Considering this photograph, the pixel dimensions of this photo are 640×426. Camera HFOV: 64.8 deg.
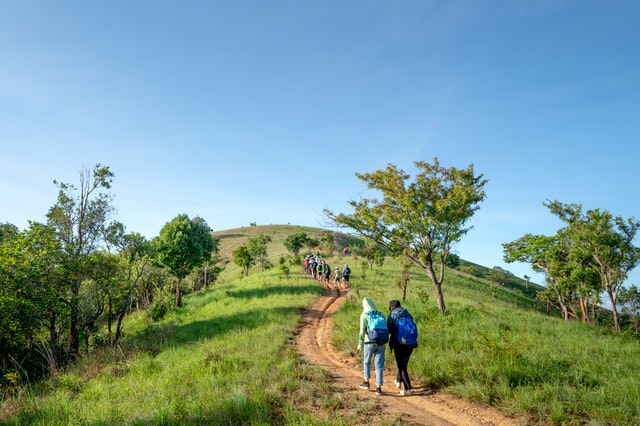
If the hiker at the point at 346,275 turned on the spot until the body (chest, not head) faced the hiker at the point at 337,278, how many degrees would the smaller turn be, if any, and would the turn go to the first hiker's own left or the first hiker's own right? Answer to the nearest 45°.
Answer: approximately 45° to the first hiker's own left

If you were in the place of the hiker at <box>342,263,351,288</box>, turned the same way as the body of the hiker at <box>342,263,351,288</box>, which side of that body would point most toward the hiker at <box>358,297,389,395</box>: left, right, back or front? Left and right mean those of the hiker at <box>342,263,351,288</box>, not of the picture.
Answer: back

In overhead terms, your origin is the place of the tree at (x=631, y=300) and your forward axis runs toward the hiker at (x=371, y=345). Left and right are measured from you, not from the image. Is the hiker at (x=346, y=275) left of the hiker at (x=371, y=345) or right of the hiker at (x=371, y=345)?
right

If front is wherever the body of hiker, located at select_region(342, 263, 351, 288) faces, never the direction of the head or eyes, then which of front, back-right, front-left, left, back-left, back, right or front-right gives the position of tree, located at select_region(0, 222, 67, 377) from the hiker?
back-left

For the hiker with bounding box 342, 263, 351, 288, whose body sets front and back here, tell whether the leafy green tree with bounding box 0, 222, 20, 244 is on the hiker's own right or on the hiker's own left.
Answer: on the hiker's own left

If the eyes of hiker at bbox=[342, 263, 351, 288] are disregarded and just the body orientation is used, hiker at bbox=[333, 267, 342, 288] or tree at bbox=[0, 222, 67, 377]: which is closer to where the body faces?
the hiker

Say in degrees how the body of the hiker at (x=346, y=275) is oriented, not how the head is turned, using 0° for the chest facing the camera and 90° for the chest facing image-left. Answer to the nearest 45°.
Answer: approximately 180°

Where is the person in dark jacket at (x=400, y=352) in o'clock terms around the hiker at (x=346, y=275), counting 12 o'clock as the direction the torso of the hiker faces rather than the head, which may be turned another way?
The person in dark jacket is roughly at 6 o'clock from the hiker.

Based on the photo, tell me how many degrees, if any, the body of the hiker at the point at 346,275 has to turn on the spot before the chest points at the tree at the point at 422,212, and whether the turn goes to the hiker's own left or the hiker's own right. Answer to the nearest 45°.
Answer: approximately 180°
